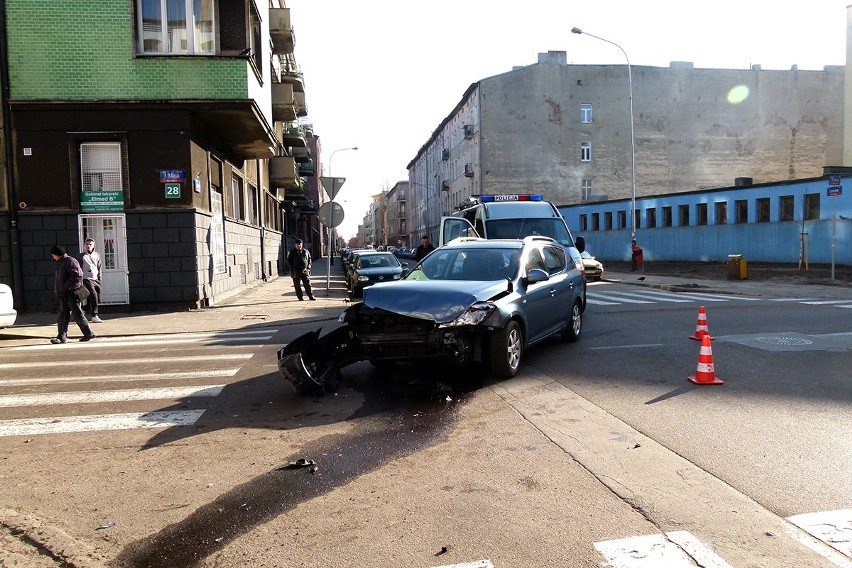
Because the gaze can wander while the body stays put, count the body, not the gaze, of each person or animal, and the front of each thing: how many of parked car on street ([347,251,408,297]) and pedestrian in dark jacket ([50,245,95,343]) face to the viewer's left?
1

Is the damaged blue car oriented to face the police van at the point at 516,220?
no

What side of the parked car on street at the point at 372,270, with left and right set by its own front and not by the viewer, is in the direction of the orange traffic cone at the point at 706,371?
front

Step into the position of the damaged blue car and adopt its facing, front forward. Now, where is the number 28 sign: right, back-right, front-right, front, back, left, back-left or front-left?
right

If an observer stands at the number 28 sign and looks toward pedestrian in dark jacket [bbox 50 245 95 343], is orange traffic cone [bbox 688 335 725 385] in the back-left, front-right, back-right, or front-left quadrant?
front-left

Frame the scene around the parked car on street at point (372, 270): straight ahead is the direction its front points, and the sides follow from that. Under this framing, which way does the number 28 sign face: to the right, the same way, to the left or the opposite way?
the same way

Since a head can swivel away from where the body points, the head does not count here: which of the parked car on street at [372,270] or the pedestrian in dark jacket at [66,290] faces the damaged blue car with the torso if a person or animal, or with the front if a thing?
the parked car on street

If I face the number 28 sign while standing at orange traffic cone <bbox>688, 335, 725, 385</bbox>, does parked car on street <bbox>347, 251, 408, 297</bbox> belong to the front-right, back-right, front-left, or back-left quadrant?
front-right

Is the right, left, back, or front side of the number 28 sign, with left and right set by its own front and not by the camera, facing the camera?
front

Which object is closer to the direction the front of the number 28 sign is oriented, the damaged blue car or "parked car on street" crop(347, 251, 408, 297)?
the damaged blue car

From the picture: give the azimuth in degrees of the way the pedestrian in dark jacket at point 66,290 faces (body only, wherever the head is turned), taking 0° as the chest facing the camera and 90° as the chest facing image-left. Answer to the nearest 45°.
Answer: approximately 90°

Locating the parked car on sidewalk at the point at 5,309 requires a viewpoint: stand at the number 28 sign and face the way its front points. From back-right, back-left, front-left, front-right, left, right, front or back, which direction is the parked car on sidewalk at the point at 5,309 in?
front-right

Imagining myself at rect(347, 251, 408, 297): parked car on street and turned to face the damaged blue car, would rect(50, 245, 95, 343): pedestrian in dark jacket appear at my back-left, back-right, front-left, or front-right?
front-right

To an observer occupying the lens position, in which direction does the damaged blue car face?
facing the viewer and to the left of the viewer

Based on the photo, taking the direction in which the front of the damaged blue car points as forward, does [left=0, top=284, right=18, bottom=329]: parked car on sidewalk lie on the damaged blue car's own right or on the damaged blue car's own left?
on the damaged blue car's own right

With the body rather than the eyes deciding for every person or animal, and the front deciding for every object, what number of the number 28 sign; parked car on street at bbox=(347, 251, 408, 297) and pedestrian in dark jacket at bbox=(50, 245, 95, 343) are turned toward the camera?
2

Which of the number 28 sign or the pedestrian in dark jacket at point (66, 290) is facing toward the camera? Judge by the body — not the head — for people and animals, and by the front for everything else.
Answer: the number 28 sign

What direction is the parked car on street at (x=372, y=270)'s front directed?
toward the camera
